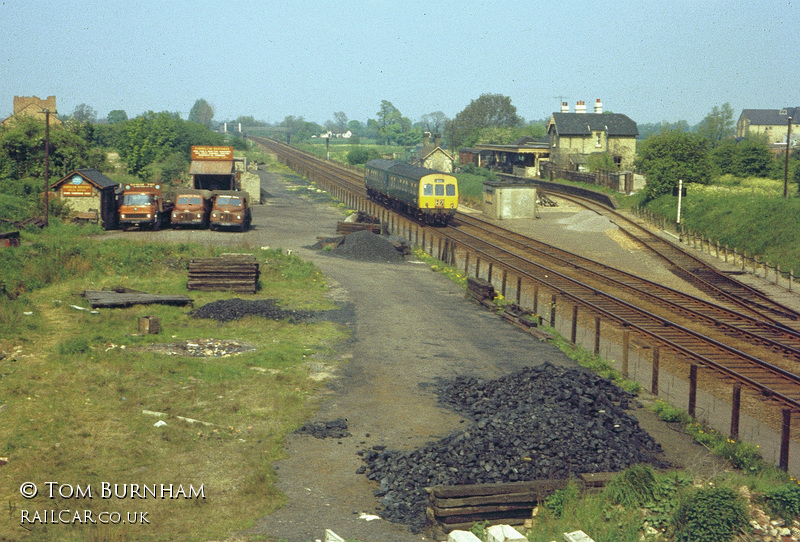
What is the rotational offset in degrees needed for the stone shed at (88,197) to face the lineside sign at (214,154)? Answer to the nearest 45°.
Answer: approximately 135° to its left

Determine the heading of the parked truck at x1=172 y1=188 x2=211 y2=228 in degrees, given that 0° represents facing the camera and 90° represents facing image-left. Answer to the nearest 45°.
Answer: approximately 0°

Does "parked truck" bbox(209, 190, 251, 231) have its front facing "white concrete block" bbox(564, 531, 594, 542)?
yes

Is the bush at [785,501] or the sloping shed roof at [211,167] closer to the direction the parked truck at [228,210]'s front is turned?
the bush

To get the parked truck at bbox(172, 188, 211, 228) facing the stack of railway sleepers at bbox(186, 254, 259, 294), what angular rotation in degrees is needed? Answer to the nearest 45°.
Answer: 0° — it already faces it

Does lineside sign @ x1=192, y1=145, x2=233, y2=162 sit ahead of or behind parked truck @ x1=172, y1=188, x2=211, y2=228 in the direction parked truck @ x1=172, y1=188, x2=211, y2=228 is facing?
behind

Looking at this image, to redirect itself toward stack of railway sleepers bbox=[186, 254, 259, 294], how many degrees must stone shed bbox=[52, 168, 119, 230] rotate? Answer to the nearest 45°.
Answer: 0° — it already faces it
